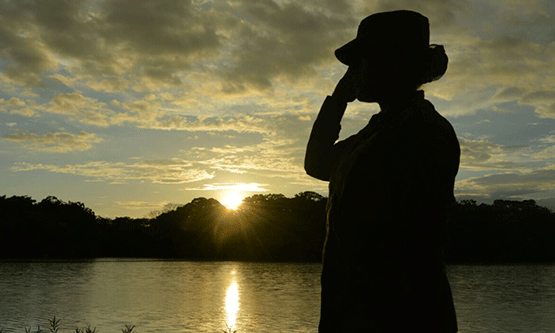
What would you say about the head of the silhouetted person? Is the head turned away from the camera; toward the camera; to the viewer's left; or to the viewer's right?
to the viewer's left

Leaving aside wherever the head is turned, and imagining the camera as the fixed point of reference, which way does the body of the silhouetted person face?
to the viewer's left
